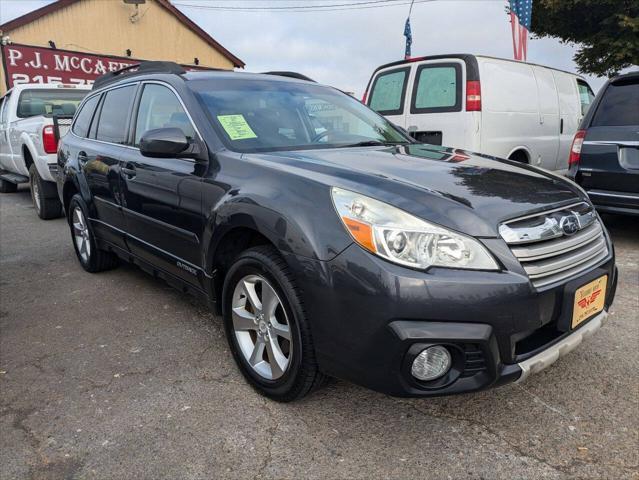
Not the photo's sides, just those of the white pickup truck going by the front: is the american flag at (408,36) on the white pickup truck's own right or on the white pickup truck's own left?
on the white pickup truck's own right

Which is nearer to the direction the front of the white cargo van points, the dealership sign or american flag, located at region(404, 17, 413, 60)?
the american flag

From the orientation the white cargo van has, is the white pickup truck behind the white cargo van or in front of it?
behind

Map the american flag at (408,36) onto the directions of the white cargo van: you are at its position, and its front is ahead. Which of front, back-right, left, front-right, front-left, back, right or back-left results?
front-left

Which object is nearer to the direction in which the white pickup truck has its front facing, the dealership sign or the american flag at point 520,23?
the dealership sign

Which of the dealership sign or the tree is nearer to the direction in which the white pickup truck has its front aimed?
the dealership sign

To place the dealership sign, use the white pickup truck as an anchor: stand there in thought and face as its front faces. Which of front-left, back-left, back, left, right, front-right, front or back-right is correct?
front-right

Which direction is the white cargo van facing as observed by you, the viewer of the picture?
facing away from the viewer and to the right of the viewer

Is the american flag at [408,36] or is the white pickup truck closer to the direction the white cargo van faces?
the american flag

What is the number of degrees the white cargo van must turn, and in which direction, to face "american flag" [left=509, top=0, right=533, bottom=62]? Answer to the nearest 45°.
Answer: approximately 45° to its left

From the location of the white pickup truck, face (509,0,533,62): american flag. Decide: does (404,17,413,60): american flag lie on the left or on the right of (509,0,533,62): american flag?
left

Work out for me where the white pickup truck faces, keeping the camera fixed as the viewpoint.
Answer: facing away from the viewer and to the left of the viewer

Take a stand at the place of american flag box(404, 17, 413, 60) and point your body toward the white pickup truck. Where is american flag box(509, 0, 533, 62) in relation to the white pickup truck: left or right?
left
